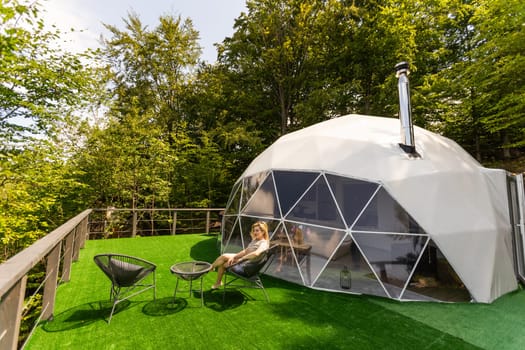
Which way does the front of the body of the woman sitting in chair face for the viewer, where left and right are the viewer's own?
facing to the left of the viewer

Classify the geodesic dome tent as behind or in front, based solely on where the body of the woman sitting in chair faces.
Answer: behind

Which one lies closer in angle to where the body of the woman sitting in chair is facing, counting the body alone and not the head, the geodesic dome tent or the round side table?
the round side table

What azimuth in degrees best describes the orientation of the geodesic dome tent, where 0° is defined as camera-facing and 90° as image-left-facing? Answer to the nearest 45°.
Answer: approximately 45°

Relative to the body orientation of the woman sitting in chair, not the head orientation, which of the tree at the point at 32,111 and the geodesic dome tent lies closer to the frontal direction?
the tree

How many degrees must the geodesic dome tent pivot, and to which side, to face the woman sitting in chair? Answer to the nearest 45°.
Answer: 0° — it already faces them
